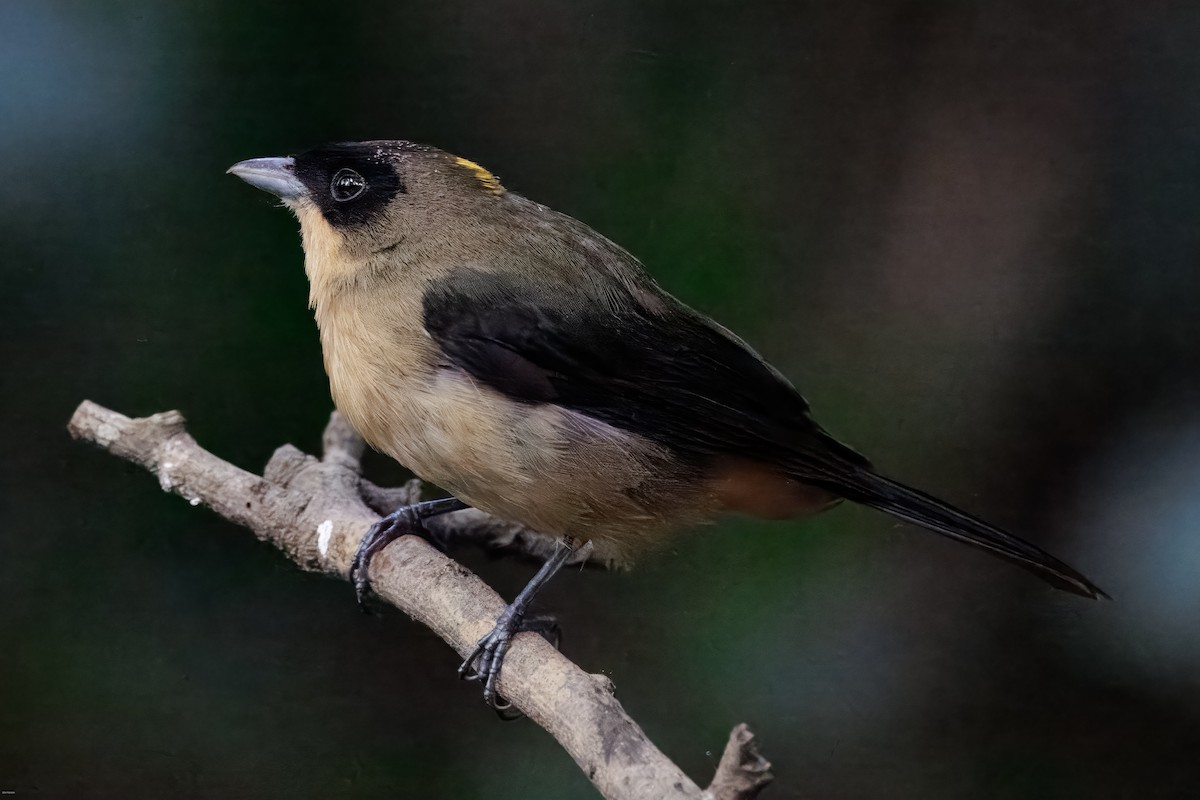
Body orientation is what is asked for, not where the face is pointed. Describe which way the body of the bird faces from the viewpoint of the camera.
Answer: to the viewer's left
